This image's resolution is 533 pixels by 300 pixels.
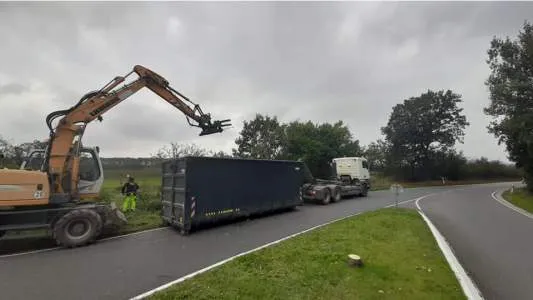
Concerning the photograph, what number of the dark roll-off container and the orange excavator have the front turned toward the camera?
0

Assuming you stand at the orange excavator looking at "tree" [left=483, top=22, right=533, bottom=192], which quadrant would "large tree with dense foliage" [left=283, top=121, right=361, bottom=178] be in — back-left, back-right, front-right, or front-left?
front-left

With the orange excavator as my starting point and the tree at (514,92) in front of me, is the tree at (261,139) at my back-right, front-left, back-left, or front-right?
front-left

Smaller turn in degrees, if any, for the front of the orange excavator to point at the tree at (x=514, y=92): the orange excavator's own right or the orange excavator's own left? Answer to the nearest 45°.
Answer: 0° — it already faces it

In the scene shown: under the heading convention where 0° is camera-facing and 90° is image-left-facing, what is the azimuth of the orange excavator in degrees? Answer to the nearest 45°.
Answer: approximately 270°

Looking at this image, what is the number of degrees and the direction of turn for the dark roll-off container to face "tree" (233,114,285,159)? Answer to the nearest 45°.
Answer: approximately 45° to its left

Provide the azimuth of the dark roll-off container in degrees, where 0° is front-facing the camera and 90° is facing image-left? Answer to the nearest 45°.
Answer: approximately 225°

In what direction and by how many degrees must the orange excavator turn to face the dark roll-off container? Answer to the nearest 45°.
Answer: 0° — it already faces it

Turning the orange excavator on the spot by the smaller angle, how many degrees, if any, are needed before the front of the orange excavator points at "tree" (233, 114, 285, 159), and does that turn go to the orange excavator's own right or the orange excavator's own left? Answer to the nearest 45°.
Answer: approximately 45° to the orange excavator's own left

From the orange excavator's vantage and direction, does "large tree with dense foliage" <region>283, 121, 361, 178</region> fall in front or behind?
in front
